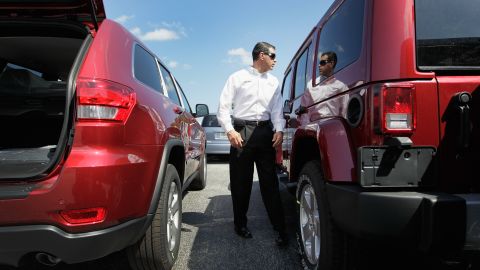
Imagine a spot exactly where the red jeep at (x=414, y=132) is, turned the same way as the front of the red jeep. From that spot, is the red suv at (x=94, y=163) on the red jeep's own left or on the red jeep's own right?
on the red jeep's own left

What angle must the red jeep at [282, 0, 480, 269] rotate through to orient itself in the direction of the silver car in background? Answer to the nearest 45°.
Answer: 0° — it already faces it

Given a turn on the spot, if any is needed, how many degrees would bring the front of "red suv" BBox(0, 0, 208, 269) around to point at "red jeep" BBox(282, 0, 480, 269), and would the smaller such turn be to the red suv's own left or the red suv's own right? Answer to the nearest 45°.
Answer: approximately 90° to the red suv's own right

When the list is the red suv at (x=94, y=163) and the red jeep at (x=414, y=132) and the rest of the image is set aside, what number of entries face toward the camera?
0

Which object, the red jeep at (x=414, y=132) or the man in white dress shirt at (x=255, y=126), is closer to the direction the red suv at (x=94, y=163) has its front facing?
the man in white dress shirt

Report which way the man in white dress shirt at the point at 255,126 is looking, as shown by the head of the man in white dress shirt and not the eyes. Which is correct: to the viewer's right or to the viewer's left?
to the viewer's right

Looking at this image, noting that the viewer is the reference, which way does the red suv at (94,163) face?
facing away from the viewer and to the right of the viewer

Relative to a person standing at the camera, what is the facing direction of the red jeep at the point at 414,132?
facing away from the viewer and to the left of the viewer

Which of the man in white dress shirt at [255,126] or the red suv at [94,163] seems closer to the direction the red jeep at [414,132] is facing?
the man in white dress shirt
